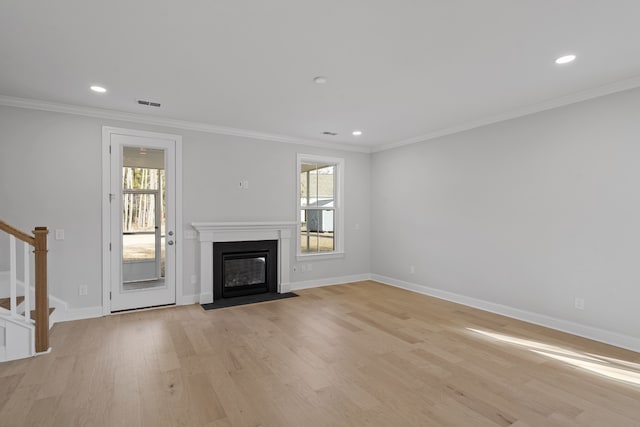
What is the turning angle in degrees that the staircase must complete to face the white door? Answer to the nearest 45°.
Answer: approximately 45° to its left

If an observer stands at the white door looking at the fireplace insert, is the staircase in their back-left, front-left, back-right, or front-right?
back-right

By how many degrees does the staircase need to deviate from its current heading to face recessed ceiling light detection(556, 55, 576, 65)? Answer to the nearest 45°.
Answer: approximately 45° to its right

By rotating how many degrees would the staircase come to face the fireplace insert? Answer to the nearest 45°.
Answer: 0° — it already faces it

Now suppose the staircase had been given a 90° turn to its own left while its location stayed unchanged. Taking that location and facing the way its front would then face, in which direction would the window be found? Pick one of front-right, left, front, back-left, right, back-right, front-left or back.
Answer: right

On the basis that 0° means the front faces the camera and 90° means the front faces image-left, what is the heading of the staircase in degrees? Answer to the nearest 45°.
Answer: approximately 270°

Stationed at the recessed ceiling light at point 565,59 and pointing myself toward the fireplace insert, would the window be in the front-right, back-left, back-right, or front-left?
front-right
